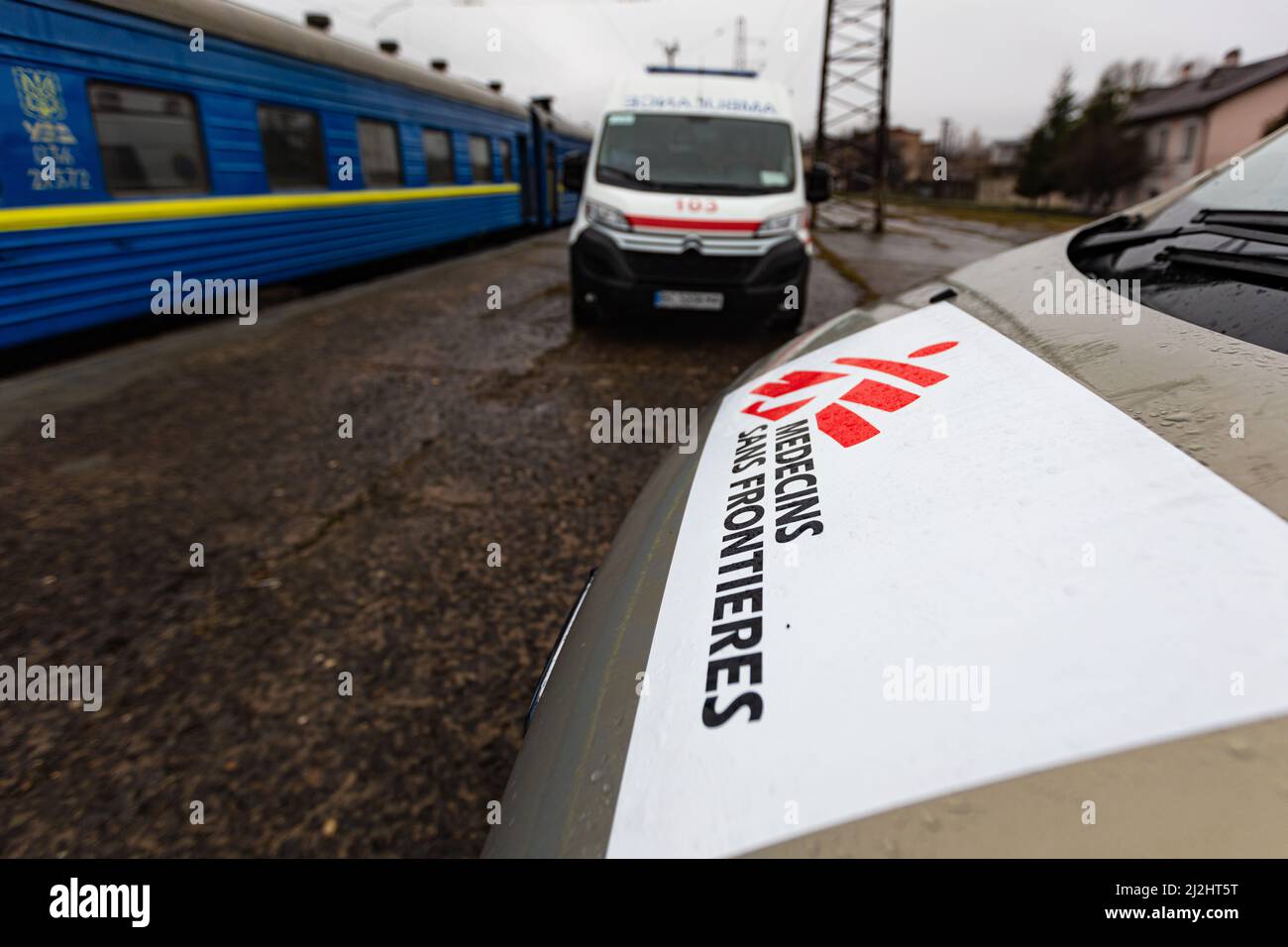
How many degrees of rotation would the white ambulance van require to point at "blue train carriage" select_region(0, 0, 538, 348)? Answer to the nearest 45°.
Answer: approximately 90° to its right

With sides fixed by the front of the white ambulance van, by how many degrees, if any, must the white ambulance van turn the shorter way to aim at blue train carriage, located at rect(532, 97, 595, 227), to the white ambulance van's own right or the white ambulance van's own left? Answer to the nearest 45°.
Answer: approximately 180°

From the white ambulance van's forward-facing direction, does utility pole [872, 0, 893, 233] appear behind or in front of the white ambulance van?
behind

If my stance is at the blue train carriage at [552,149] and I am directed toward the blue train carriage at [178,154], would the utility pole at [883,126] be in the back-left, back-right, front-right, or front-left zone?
back-left

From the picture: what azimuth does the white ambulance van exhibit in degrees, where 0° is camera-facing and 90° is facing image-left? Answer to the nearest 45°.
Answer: approximately 0°

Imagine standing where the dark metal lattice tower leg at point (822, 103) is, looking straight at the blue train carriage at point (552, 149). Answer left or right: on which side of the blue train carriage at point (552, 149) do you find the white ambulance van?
left

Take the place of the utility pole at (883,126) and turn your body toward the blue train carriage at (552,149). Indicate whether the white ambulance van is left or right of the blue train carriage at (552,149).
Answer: left
